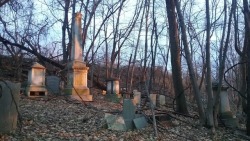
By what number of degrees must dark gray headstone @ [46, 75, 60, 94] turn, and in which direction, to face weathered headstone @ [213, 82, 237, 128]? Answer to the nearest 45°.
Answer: approximately 45° to its left

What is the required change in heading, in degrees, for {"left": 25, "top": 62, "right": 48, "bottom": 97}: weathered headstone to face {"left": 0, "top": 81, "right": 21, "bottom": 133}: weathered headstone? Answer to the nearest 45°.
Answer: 0° — it already faces it

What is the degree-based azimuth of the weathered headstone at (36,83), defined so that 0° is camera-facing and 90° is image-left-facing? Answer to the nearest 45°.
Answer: approximately 0°

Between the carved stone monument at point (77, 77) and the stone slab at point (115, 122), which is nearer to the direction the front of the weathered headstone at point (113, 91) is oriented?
the stone slab

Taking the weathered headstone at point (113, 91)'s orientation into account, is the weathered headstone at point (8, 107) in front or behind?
in front

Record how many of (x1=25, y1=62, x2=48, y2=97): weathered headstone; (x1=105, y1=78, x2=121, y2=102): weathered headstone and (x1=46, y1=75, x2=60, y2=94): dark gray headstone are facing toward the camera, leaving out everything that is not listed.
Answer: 3

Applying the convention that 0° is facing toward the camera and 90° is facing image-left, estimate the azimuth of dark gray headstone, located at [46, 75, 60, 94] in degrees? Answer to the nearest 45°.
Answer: approximately 0°

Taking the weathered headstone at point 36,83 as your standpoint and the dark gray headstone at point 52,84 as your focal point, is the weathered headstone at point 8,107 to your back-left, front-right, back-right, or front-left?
back-right
